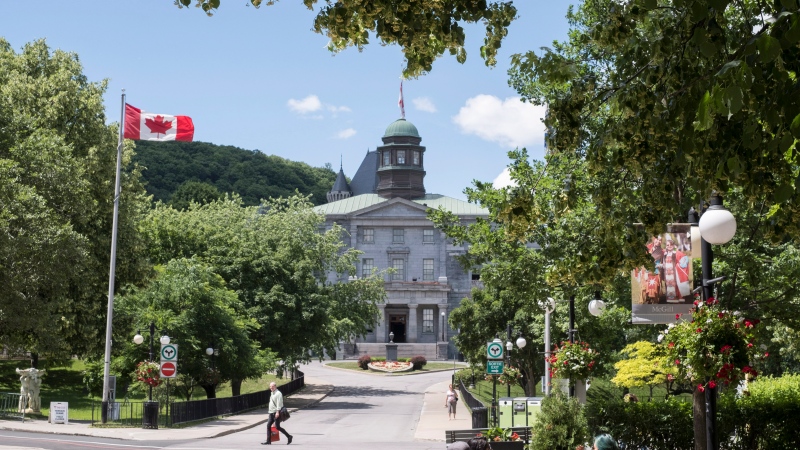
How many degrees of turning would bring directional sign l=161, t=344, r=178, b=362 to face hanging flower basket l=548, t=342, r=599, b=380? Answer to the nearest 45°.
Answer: approximately 45° to its left

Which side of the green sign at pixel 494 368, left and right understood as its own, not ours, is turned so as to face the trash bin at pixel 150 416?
right

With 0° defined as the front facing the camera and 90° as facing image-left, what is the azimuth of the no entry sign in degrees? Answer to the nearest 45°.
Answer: approximately 0°

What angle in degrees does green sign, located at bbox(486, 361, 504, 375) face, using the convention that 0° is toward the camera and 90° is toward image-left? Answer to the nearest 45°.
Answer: approximately 0°

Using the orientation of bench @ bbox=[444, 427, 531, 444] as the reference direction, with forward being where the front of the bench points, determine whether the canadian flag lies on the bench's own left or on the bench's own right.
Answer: on the bench's own right

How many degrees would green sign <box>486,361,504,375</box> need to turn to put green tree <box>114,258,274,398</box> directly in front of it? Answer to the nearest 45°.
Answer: approximately 135° to its right

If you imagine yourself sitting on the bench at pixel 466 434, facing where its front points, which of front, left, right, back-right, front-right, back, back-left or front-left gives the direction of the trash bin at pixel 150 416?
back-right

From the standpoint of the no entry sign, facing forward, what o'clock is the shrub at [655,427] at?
The shrub is roughly at 11 o'clock from the no entry sign.

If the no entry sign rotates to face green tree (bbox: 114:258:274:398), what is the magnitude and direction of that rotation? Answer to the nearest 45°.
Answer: approximately 180°
